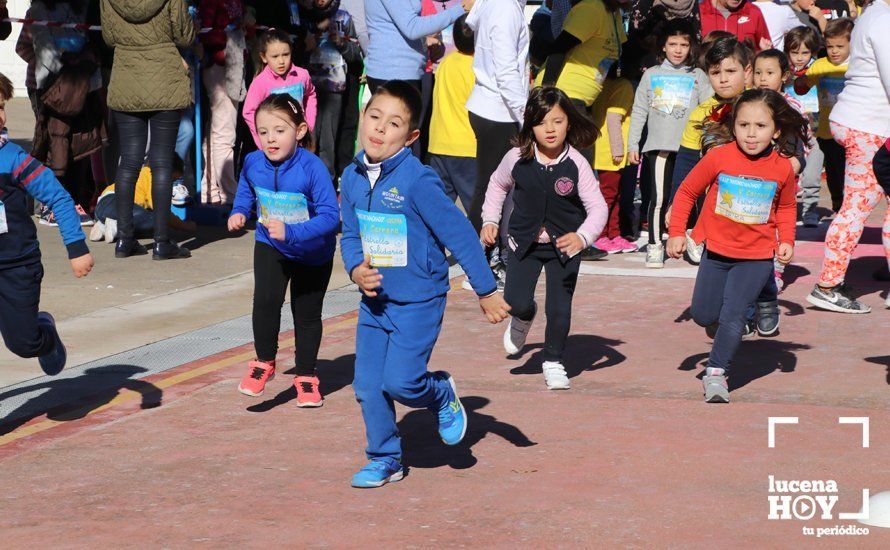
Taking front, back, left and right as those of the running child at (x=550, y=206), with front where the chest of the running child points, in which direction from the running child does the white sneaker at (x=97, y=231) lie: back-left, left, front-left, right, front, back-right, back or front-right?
back-right

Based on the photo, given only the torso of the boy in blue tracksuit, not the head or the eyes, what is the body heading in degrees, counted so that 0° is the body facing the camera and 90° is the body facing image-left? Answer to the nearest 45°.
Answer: approximately 45°

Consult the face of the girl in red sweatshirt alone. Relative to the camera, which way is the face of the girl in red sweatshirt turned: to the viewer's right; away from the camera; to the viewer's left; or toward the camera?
toward the camera

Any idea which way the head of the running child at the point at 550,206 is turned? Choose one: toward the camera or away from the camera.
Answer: toward the camera

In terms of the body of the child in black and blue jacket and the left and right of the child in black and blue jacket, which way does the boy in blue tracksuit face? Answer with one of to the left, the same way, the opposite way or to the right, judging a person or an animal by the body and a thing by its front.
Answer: the same way

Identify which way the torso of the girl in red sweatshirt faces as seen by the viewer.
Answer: toward the camera

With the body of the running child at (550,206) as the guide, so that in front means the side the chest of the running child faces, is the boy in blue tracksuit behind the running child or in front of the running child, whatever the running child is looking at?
in front

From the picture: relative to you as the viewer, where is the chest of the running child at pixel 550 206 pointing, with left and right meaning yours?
facing the viewer

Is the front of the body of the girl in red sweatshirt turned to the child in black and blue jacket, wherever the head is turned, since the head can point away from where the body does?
no

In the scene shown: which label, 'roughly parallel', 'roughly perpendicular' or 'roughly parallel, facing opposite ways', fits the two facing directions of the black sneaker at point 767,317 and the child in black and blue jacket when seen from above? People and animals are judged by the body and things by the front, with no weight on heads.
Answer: roughly parallel

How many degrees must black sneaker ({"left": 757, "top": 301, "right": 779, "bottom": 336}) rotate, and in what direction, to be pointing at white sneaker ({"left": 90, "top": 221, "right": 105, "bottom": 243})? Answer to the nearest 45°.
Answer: approximately 90° to its right
